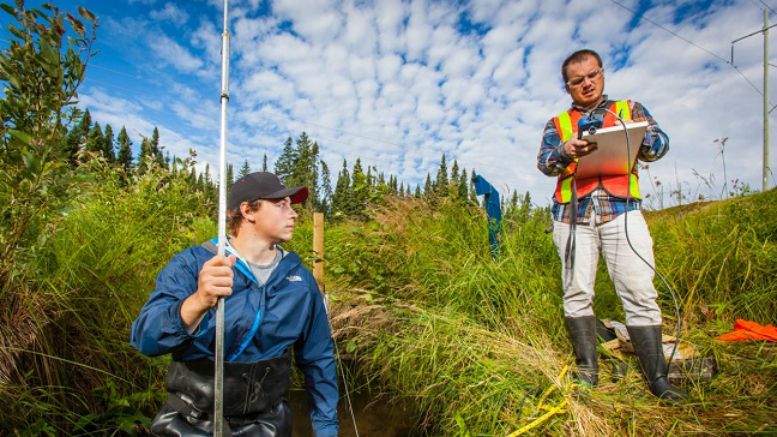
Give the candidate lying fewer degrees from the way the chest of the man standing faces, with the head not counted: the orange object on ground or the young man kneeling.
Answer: the young man kneeling

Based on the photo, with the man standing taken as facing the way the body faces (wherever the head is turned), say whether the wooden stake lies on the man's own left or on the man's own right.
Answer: on the man's own right

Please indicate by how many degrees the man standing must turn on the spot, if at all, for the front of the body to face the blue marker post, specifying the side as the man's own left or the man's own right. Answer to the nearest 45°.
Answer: approximately 135° to the man's own right

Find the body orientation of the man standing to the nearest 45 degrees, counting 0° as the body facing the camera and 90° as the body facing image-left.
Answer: approximately 0°

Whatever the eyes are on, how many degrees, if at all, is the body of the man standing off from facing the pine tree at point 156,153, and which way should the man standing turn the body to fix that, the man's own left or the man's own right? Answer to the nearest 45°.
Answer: approximately 90° to the man's own right

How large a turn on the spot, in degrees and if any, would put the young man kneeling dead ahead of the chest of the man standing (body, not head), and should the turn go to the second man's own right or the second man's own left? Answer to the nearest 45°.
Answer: approximately 45° to the second man's own right

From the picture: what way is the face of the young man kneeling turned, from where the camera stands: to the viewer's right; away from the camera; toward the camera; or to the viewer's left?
to the viewer's right
